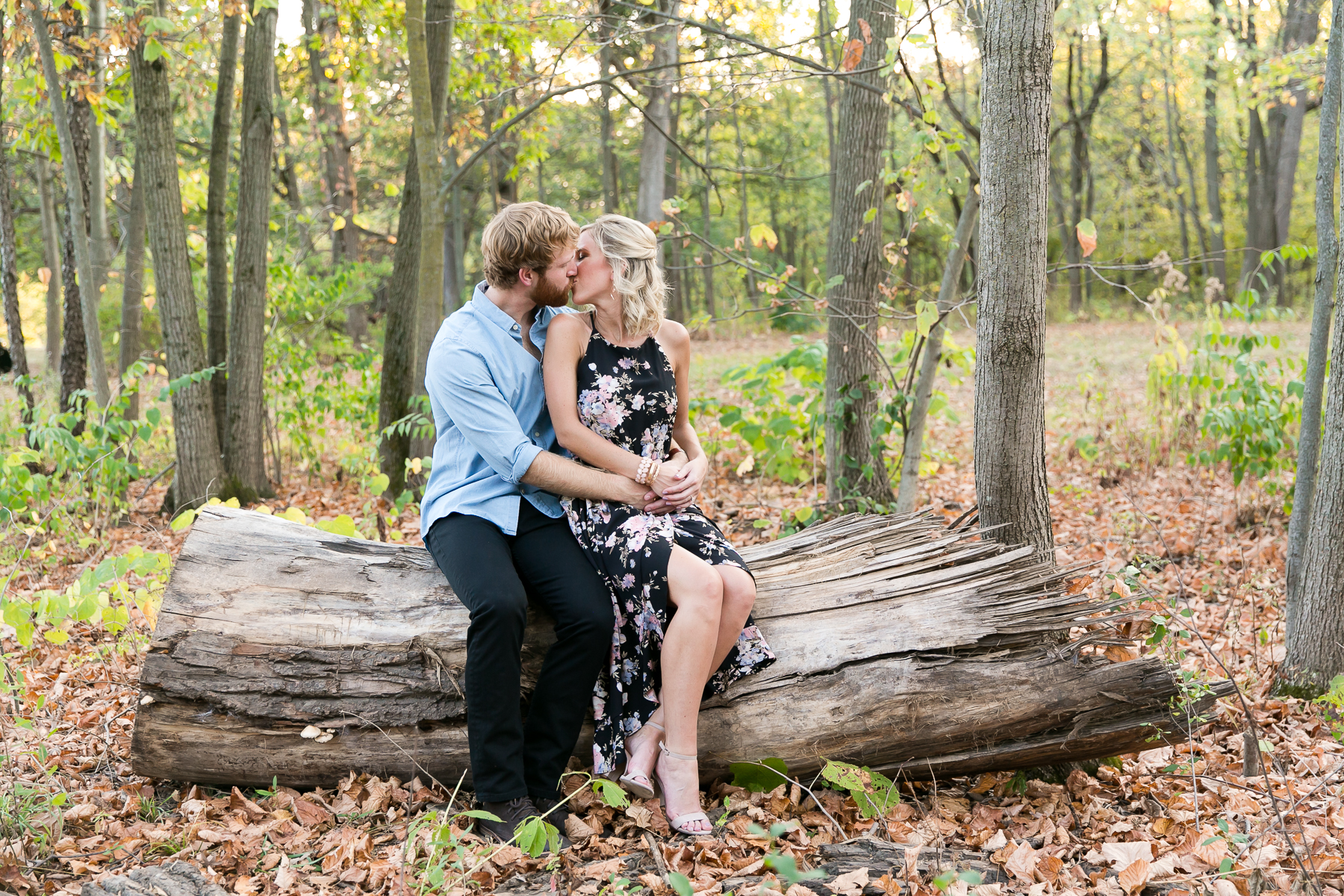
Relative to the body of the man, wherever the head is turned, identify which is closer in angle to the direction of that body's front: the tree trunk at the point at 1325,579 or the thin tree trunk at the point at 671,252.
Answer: the tree trunk

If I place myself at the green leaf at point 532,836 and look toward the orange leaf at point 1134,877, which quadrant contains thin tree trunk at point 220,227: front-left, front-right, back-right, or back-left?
back-left

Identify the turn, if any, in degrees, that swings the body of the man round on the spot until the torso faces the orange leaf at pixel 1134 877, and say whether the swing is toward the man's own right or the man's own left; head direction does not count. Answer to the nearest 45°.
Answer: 0° — they already face it

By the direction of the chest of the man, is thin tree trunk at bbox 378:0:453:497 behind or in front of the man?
behind

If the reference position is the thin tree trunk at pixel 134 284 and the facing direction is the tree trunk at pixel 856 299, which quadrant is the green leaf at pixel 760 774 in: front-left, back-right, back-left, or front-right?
front-right

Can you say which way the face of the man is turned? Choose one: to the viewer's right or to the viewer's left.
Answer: to the viewer's right

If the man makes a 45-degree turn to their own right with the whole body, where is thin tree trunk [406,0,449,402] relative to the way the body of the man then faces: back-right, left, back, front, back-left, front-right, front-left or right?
back

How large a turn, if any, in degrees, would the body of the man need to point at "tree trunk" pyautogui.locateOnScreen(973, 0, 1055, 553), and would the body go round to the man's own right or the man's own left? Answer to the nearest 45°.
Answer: approximately 45° to the man's own left

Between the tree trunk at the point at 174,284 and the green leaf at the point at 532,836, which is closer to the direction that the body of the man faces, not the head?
the green leaf

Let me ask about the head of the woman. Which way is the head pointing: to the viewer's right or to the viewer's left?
to the viewer's left

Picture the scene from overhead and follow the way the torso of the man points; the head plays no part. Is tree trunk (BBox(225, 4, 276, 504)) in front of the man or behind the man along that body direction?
behind

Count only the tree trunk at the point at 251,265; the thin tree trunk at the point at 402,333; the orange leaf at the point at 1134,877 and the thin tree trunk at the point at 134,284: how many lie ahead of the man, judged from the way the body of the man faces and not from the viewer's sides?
1

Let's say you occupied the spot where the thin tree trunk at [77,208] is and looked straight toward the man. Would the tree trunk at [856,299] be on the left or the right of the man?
left
